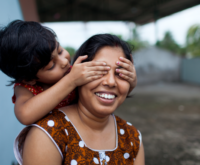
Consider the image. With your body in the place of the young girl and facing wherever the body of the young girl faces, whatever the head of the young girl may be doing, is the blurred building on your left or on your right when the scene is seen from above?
on your left

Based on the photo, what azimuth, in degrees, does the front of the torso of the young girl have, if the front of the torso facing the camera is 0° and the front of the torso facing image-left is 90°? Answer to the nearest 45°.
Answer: approximately 315°
